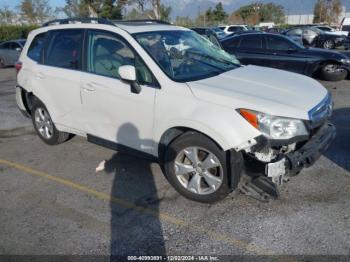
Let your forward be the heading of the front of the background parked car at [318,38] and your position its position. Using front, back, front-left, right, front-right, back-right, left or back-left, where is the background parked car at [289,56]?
right

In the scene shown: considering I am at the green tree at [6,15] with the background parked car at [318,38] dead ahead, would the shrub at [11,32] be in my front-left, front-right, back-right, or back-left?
front-right

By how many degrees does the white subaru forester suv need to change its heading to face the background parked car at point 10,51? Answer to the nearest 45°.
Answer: approximately 180°

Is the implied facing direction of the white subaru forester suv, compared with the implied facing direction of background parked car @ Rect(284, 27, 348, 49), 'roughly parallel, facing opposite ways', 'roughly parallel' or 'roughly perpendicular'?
roughly parallel

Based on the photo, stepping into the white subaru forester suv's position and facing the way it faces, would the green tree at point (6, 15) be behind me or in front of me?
behind

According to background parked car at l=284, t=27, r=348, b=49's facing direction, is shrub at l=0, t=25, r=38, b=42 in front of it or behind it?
behind

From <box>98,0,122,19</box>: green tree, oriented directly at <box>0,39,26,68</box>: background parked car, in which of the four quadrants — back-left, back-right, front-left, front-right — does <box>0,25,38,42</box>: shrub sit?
front-right

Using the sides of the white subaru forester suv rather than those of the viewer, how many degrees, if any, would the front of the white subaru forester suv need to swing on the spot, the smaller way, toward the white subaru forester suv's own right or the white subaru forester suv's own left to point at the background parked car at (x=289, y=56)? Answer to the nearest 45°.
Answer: approximately 90° to the white subaru forester suv's own left

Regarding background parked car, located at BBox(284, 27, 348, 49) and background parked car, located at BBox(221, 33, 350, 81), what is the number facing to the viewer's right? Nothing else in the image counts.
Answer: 2

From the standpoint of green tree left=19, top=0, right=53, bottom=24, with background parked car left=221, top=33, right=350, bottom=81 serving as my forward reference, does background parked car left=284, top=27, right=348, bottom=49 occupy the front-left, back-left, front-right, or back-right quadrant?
front-left

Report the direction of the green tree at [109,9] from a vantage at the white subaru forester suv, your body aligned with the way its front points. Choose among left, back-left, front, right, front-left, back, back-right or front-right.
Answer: back-left

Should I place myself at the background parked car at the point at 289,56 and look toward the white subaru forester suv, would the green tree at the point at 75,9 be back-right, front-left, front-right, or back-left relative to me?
back-right

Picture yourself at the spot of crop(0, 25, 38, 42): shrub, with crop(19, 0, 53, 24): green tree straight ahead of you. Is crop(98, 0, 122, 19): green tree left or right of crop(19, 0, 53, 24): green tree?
right

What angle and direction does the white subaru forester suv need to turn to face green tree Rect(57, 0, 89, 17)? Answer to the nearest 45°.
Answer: approximately 135° to its left

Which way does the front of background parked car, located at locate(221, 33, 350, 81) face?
to the viewer's right

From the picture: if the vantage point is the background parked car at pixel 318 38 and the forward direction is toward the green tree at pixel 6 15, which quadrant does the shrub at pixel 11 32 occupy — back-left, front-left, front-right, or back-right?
front-left

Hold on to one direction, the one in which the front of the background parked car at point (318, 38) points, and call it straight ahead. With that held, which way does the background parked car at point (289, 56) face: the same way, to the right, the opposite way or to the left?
the same way

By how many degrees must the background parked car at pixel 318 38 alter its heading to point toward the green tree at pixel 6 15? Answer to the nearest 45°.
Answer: approximately 180°
